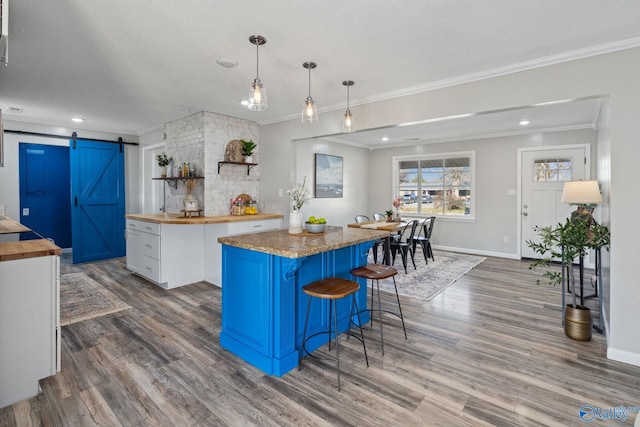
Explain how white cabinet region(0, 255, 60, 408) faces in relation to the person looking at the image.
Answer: facing to the right of the viewer

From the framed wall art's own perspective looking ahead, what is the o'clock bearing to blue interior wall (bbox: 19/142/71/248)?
The blue interior wall is roughly at 4 o'clock from the framed wall art.

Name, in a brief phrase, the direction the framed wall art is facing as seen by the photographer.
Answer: facing the viewer and to the right of the viewer

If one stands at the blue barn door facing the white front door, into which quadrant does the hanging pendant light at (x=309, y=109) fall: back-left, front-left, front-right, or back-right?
front-right

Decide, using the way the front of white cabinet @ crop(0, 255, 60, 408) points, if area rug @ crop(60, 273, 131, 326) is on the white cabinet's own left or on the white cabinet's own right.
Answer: on the white cabinet's own left

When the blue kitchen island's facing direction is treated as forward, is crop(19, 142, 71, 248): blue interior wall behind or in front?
behind

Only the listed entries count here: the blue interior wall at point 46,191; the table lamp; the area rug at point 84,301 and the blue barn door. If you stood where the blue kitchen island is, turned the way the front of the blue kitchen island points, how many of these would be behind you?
3

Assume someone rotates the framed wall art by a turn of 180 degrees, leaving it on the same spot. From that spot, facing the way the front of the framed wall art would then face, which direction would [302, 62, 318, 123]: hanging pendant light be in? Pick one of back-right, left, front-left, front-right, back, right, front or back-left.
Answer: back-left

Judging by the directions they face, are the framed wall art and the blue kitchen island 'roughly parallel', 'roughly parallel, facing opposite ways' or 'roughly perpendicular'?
roughly parallel

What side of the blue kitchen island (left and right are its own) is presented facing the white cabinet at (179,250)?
back

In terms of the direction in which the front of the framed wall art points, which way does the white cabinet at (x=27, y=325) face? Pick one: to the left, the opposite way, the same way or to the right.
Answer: to the left

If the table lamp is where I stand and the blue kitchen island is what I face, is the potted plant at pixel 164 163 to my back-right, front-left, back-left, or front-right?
front-right
